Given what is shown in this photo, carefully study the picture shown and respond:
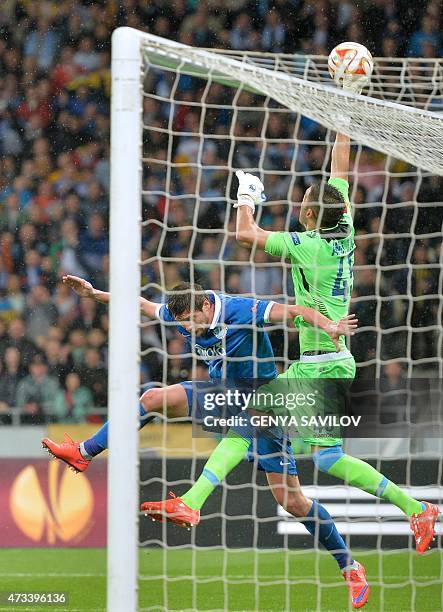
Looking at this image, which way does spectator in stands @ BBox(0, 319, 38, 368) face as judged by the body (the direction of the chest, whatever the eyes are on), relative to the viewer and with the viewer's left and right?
facing the viewer

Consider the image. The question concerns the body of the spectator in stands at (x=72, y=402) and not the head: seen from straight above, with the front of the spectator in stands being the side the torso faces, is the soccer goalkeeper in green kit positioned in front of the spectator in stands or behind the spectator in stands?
in front

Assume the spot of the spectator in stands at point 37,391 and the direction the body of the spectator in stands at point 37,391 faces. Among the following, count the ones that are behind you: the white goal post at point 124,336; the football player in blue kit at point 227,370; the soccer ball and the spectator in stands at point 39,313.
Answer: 1

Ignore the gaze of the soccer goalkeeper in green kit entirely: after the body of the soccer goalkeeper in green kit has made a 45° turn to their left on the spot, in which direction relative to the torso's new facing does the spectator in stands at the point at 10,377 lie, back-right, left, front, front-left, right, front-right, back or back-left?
front-right

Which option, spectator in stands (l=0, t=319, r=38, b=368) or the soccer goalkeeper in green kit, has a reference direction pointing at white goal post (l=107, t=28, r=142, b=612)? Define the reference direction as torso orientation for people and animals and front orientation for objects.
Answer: the spectator in stands

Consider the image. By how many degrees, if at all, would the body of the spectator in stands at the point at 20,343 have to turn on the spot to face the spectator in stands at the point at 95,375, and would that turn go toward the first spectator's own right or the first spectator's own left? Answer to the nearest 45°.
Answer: approximately 45° to the first spectator's own left

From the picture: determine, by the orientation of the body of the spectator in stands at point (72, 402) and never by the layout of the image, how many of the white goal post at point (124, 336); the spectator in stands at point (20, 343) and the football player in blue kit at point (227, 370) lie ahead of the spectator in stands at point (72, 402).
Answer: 2

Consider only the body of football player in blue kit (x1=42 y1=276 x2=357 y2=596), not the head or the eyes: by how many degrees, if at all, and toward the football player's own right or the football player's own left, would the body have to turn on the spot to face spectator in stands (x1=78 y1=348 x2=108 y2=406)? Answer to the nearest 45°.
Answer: approximately 135° to the football player's own right

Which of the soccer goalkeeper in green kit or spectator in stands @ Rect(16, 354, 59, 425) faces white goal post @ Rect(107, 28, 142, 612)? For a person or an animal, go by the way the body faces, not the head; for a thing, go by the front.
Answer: the spectator in stands

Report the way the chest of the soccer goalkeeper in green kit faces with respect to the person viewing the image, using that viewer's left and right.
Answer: facing away from the viewer and to the left of the viewer

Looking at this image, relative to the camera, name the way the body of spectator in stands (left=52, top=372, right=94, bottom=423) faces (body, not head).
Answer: toward the camera

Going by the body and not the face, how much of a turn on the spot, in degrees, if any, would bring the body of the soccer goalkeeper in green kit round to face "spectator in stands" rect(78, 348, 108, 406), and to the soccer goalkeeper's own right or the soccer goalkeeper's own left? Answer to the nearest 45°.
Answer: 0° — they already face them

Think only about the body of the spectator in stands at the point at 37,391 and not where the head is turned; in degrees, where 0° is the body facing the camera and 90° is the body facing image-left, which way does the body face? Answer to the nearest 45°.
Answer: approximately 0°

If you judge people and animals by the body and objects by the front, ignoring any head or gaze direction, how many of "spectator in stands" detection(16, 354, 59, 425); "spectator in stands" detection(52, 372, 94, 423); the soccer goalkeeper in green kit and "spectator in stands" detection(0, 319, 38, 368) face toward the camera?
3
